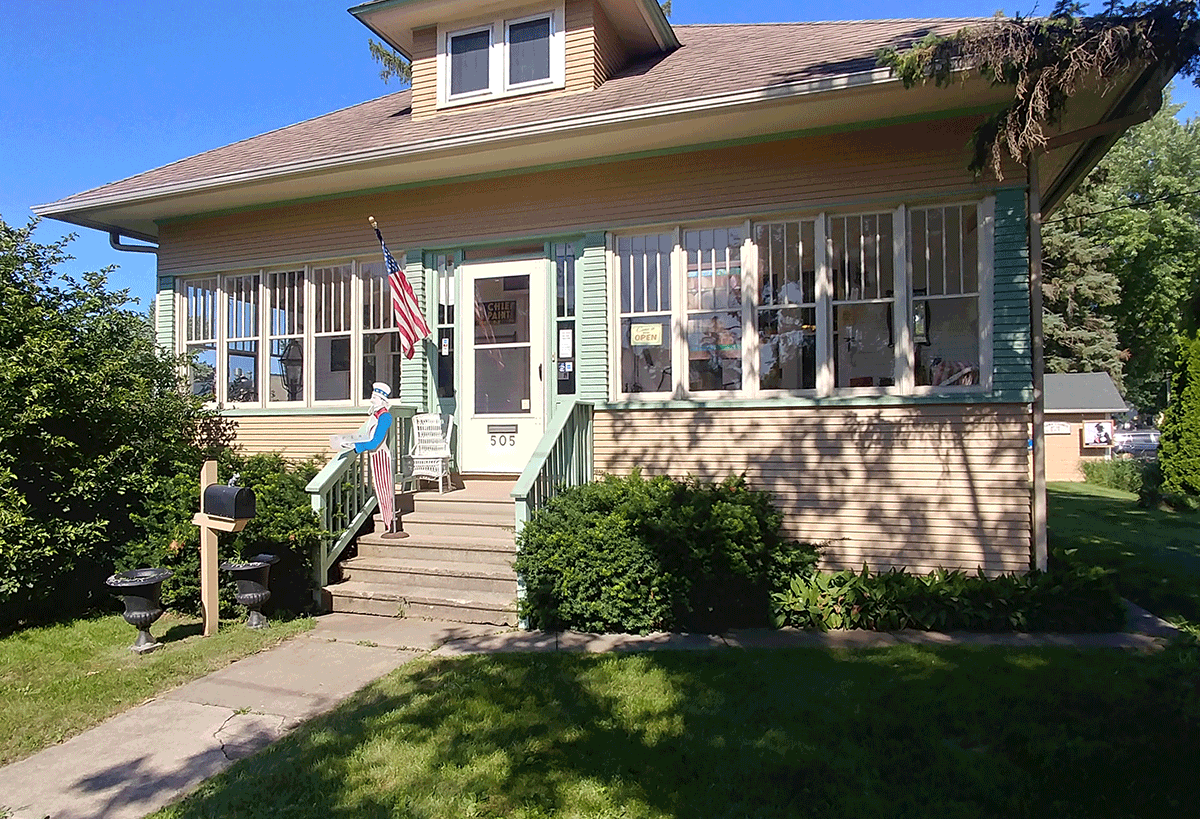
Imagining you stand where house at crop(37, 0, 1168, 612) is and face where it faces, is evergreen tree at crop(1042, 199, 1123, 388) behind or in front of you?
behind

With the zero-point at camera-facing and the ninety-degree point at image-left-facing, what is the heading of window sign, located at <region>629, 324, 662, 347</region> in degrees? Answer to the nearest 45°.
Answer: approximately 0°

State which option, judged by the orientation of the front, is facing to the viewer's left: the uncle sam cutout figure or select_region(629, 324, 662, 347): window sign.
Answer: the uncle sam cutout figure

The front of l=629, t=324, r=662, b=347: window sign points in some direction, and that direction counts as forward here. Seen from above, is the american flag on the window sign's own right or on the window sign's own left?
on the window sign's own right

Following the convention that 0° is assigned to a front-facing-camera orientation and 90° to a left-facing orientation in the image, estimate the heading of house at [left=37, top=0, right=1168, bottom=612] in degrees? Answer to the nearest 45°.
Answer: approximately 45°

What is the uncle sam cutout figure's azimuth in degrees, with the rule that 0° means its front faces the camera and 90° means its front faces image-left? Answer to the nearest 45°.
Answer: approximately 90°

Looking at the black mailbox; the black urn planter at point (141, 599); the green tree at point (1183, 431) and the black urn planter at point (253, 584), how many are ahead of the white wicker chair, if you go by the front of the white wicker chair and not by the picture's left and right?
3

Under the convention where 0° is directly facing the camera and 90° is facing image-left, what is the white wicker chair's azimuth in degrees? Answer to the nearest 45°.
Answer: approximately 45°
